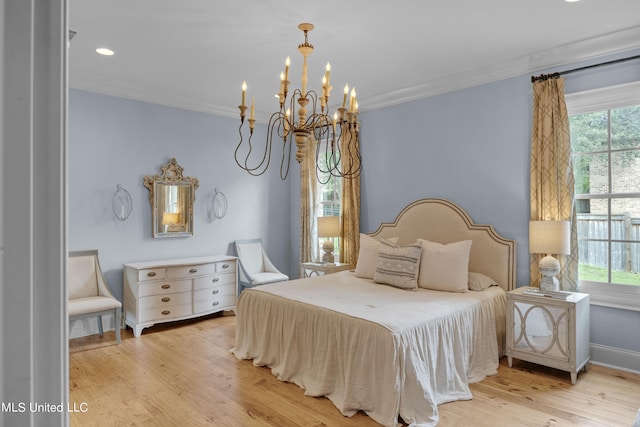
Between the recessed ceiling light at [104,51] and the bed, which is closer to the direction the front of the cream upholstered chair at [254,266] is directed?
the bed

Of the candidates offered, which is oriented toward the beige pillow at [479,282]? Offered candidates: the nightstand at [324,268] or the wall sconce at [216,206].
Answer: the wall sconce

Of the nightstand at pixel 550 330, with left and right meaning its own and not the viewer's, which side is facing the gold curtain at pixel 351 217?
right

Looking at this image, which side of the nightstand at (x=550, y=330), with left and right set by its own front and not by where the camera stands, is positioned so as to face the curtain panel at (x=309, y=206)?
right

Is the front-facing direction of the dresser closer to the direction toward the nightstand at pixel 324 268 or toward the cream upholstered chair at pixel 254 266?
the nightstand

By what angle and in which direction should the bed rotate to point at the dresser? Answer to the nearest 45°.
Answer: approximately 90° to its right

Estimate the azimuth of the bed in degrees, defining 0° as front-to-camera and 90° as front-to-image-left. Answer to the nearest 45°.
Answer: approximately 45°
